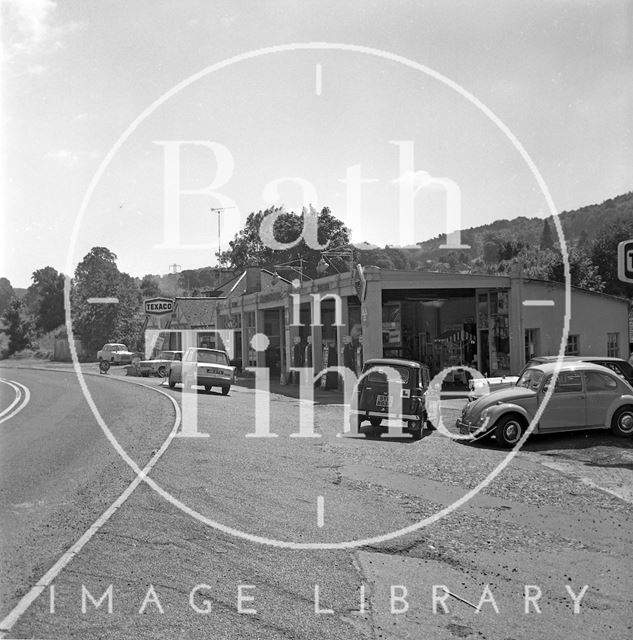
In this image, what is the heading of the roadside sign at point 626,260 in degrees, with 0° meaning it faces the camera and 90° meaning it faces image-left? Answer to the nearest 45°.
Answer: approximately 0°

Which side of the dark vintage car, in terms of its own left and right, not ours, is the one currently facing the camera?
back

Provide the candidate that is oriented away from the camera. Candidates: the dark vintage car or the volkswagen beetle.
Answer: the dark vintage car

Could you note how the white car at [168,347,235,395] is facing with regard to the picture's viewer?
facing away from the viewer and to the left of the viewer

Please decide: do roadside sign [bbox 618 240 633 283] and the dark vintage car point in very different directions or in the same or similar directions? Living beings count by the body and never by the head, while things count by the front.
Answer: very different directions

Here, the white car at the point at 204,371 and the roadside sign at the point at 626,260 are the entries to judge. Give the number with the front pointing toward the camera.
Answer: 1

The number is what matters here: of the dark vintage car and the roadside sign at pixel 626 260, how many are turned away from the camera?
1

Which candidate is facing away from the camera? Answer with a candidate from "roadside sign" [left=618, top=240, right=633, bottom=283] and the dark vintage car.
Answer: the dark vintage car
